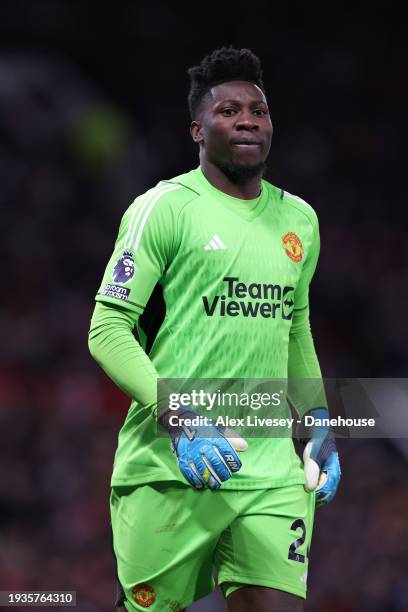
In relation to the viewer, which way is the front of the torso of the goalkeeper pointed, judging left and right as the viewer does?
facing the viewer and to the right of the viewer
